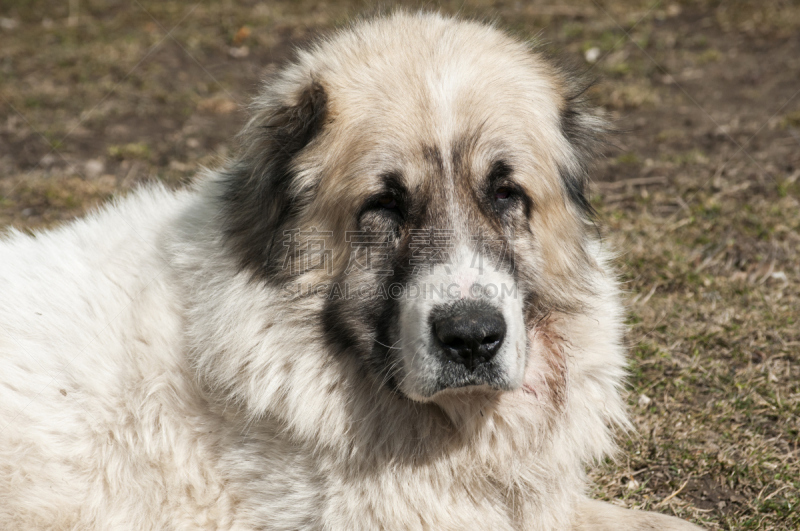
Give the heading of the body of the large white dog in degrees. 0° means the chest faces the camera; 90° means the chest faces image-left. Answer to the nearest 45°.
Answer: approximately 315°
